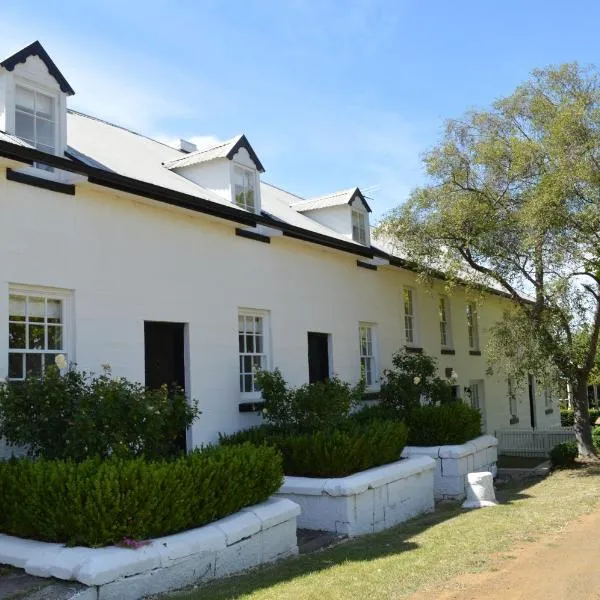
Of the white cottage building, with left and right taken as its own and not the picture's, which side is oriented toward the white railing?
left

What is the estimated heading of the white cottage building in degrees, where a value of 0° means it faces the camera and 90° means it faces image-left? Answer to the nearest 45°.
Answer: approximately 315°

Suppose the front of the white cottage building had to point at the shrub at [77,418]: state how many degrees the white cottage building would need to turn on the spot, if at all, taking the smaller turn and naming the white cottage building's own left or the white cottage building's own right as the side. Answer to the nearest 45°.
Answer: approximately 45° to the white cottage building's own right

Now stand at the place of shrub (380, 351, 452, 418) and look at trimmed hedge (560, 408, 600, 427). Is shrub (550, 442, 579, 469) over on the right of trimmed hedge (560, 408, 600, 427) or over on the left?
right

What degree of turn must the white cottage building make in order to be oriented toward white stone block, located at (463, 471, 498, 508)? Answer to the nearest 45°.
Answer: approximately 45° to its left

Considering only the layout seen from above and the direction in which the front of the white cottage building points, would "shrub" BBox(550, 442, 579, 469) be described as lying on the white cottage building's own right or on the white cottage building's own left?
on the white cottage building's own left

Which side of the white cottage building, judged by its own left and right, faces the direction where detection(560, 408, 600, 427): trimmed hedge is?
left

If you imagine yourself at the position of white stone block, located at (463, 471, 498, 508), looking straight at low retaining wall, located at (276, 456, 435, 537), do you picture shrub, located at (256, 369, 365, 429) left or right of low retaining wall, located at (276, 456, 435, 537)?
right
